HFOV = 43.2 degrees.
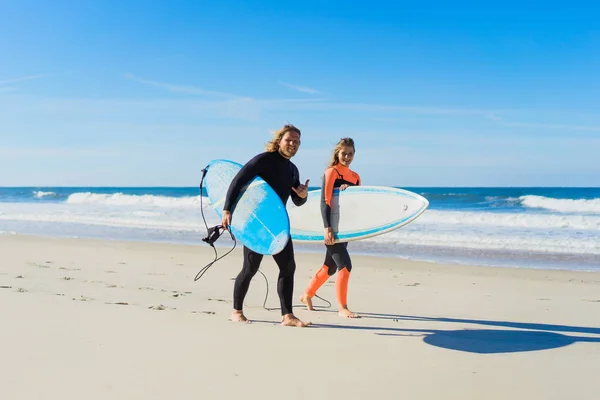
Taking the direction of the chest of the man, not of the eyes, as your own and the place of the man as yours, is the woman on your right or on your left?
on your left

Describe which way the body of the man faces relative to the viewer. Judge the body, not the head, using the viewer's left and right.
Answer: facing the viewer and to the right of the viewer
